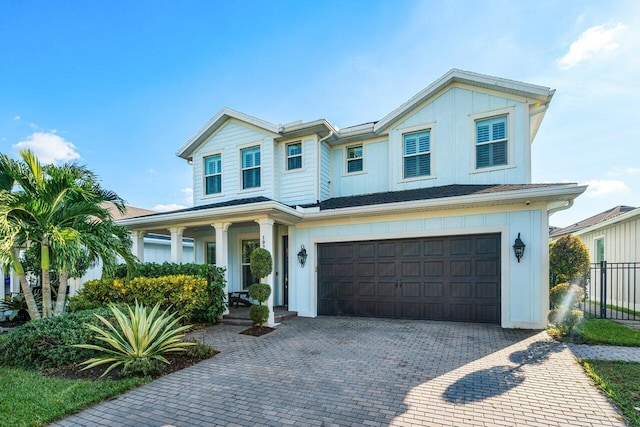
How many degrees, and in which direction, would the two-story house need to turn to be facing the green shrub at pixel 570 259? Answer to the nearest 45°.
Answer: approximately 90° to its left

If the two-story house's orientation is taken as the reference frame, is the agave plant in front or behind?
in front

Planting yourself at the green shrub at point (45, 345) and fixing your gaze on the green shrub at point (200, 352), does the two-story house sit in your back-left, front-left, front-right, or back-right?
front-left

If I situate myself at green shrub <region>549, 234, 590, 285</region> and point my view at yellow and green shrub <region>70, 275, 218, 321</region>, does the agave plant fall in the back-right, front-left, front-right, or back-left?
front-left

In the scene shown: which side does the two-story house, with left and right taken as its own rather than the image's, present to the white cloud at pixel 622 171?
back

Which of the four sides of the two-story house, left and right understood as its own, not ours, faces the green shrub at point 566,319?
left

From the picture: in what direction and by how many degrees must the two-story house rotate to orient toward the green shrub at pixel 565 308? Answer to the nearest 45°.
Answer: approximately 90° to its left

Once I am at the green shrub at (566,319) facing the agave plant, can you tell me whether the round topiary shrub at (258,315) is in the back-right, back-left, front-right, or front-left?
front-right

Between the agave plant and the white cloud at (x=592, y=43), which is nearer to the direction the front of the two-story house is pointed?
the agave plant
